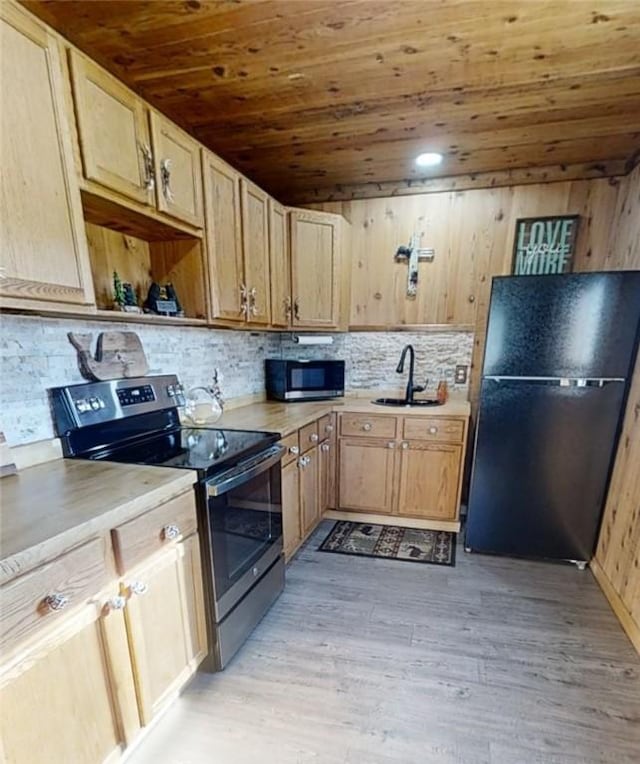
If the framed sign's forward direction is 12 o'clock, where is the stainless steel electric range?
The stainless steel electric range is roughly at 1 o'clock from the framed sign.

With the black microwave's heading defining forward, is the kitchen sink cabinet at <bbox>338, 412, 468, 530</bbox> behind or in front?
in front

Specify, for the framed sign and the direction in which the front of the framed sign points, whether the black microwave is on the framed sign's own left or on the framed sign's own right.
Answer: on the framed sign's own right

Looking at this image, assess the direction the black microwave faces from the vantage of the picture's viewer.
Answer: facing the viewer and to the right of the viewer

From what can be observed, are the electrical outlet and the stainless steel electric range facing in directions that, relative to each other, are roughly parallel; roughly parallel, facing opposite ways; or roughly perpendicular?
roughly perpendicular

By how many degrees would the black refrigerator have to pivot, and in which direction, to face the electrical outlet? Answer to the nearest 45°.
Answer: approximately 135° to its right

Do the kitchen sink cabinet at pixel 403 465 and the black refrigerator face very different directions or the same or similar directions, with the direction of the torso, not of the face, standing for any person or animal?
same or similar directions

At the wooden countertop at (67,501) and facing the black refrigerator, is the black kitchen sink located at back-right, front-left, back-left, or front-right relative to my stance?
front-left

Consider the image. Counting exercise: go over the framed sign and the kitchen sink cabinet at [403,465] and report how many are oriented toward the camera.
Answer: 2

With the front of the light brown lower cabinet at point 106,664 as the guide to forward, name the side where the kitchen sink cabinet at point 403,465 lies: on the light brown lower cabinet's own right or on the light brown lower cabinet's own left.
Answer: on the light brown lower cabinet's own left

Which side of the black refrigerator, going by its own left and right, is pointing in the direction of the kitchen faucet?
right

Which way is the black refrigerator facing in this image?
toward the camera
